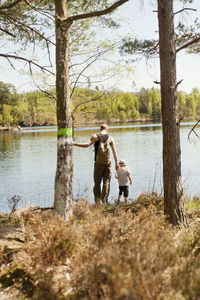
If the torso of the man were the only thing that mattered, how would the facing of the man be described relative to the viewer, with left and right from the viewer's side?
facing away from the viewer

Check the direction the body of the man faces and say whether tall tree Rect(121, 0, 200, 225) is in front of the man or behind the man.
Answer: behind
